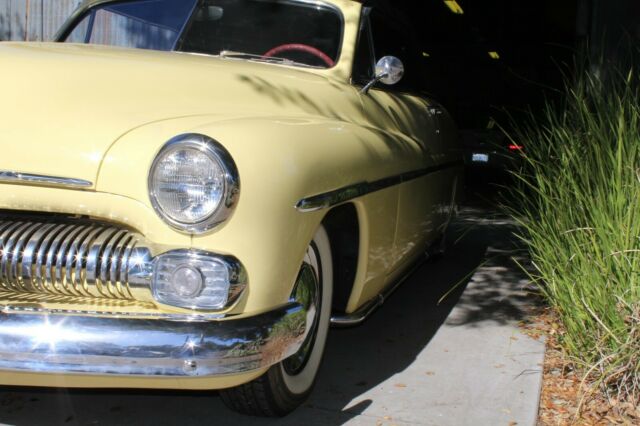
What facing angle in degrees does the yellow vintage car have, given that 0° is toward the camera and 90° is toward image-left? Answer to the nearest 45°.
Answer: approximately 45°

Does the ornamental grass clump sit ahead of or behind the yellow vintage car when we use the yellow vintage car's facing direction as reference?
behind
